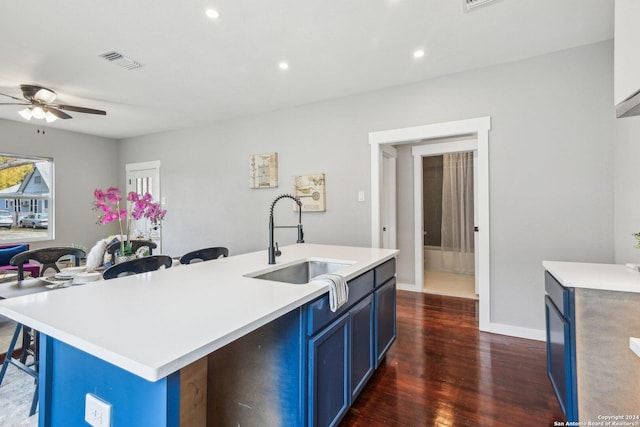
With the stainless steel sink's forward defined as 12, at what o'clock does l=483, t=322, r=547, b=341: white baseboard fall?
The white baseboard is roughly at 10 o'clock from the stainless steel sink.

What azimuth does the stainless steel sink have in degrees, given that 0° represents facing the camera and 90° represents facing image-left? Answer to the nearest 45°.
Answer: approximately 315°

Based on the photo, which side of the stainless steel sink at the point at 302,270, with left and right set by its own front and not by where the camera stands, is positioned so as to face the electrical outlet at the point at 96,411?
right

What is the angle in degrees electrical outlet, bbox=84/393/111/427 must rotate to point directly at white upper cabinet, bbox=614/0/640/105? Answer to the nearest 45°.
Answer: approximately 90° to its left

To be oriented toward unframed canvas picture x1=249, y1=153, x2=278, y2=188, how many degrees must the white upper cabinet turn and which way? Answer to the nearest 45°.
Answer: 0° — it already faces it

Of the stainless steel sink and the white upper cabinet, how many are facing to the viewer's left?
1

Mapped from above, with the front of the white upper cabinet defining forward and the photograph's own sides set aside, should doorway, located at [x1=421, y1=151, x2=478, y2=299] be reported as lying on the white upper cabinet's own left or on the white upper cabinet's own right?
on the white upper cabinet's own right

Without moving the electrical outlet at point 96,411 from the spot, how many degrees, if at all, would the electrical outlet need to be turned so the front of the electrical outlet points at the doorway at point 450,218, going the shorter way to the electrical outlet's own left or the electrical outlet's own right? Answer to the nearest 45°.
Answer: approximately 135° to the electrical outlet's own left

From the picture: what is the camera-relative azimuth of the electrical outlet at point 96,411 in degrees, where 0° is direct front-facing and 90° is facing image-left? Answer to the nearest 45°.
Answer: approximately 45°

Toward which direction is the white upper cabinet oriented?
to the viewer's left
